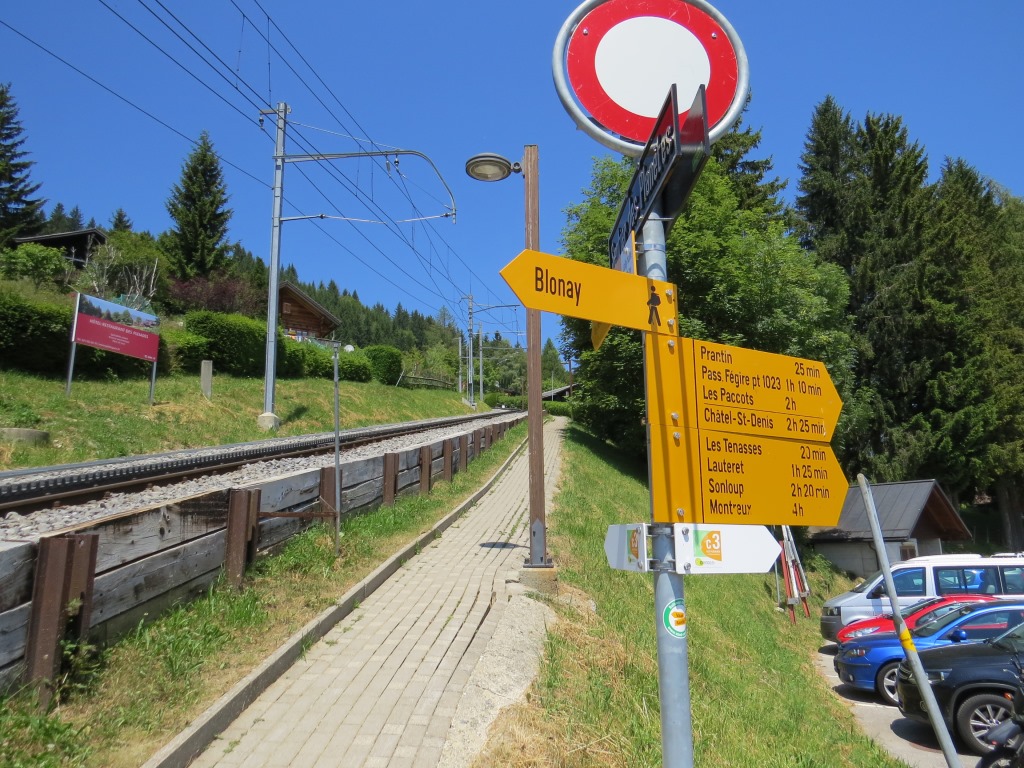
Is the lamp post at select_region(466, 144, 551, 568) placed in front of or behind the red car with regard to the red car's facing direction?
in front

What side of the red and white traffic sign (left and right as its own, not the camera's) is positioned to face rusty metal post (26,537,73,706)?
right

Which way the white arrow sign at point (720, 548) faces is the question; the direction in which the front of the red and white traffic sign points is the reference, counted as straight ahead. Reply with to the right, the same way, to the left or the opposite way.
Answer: the same way

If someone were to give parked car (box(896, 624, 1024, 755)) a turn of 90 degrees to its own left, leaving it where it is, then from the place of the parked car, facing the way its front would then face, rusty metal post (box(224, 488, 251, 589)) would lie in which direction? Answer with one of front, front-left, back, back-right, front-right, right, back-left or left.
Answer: right

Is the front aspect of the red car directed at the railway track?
yes

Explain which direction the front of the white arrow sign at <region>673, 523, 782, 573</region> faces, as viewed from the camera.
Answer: facing the viewer

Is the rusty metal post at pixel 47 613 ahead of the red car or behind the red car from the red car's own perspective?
ahead

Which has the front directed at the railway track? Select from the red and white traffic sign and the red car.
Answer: the red car

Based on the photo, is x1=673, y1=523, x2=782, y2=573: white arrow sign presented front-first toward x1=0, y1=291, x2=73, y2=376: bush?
no

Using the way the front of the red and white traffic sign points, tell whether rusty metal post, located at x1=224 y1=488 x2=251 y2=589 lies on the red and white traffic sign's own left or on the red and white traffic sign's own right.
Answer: on the red and white traffic sign's own right

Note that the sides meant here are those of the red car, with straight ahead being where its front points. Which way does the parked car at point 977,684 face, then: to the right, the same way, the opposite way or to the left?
the same way

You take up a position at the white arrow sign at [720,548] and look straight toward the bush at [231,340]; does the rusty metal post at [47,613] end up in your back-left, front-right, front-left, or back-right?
front-left

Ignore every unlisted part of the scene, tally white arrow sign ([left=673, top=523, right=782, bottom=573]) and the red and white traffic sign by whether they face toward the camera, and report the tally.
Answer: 2

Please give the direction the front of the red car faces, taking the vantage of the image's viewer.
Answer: facing the viewer and to the left of the viewer
